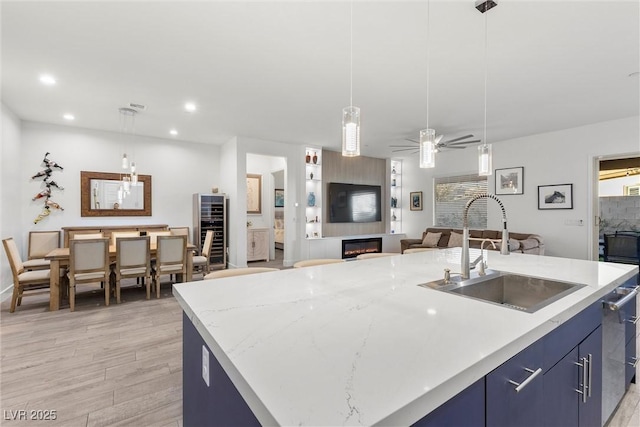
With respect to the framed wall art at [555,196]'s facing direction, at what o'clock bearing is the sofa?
The sofa is roughly at 1 o'clock from the framed wall art.

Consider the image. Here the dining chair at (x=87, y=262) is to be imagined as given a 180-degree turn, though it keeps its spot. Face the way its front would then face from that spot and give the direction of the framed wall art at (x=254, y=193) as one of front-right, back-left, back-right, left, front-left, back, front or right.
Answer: back-left

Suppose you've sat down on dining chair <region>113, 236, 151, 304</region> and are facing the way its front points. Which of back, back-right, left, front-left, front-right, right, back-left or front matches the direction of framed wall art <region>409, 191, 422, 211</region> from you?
right

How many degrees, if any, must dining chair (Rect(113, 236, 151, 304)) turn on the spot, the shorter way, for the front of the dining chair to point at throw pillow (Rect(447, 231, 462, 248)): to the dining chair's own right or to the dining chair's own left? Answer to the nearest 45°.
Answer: approximately 90° to the dining chair's own right

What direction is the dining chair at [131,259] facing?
away from the camera

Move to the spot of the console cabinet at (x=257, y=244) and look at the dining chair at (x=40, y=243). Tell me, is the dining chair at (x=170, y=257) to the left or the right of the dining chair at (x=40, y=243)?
left

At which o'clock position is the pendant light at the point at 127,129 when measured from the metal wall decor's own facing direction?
The pendant light is roughly at 11 o'clock from the metal wall decor.

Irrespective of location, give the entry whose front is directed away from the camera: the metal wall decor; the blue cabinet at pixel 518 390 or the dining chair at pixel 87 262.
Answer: the dining chair

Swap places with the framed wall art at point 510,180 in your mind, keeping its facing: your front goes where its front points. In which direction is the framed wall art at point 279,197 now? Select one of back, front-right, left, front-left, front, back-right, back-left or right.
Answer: front-right

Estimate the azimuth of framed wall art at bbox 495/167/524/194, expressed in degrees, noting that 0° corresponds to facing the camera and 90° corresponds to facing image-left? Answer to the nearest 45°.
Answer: approximately 45°

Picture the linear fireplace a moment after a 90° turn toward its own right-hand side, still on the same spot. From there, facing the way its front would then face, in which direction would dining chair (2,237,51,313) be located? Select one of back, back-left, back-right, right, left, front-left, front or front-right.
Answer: front

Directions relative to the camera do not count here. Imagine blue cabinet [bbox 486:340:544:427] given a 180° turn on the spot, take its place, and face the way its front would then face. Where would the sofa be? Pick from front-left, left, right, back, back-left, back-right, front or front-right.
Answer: front-right

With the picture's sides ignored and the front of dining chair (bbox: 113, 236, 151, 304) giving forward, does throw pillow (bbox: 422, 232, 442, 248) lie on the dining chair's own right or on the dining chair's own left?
on the dining chair's own right

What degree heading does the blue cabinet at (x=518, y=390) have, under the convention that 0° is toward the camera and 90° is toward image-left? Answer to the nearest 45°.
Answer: approximately 315°

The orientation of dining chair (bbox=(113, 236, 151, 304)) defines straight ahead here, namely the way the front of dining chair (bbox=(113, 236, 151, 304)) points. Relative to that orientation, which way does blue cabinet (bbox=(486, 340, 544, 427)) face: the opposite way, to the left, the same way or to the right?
the opposite way
